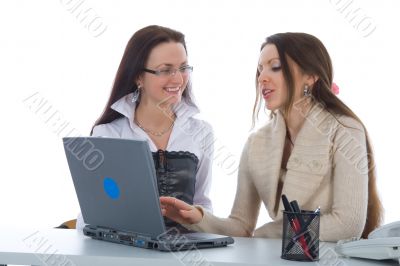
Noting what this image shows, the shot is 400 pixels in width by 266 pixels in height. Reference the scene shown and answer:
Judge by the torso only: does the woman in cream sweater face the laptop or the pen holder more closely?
the laptop

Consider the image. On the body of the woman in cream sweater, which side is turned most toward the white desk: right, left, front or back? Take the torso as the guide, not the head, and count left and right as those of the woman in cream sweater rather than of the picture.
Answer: front

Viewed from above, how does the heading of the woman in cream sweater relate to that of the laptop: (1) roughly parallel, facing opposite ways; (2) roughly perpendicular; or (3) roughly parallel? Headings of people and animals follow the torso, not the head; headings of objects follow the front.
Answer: roughly parallel, facing opposite ways

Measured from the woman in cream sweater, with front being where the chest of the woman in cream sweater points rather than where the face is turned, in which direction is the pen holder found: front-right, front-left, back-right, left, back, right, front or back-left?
front-left

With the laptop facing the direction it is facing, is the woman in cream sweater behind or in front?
in front

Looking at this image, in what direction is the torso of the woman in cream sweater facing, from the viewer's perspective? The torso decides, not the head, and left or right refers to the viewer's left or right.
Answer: facing the viewer and to the left of the viewer

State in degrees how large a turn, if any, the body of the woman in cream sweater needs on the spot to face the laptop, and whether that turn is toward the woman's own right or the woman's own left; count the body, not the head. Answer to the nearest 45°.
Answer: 0° — they already face it

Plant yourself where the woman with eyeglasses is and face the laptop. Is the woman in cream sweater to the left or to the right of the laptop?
left

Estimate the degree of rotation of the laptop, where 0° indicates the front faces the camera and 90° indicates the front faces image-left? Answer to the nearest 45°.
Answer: approximately 225°

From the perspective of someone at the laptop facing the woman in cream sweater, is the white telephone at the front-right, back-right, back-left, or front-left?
front-right

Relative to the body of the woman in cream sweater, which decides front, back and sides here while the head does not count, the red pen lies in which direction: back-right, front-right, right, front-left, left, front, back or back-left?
front-left

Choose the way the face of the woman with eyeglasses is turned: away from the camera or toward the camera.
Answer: toward the camera

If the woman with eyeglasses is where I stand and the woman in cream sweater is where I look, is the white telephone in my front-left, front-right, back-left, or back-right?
front-right
